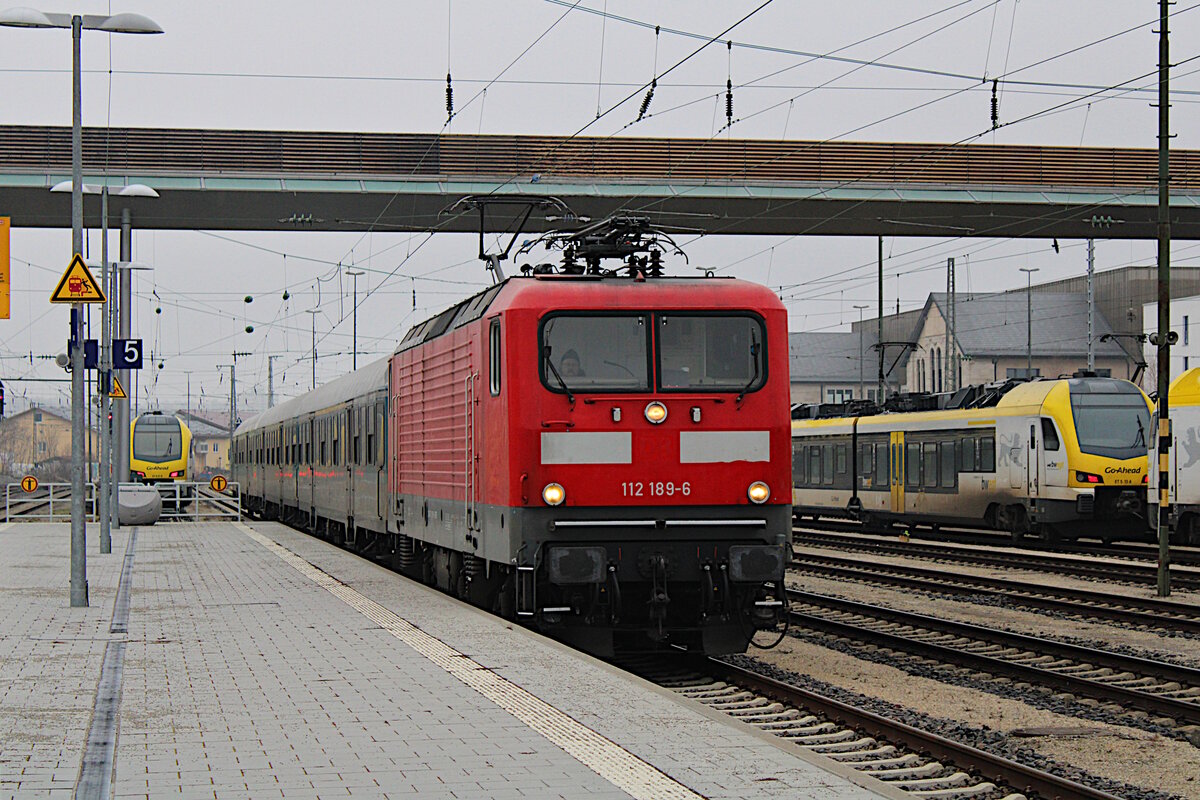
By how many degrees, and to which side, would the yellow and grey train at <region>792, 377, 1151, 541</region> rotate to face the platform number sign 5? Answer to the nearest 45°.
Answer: approximately 90° to its right

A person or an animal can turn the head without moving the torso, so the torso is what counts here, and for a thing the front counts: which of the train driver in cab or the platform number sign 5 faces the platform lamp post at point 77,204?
the platform number sign 5

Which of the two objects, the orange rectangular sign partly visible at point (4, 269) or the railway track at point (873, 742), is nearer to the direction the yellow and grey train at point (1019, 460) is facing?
the railway track

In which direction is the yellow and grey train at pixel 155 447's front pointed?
toward the camera

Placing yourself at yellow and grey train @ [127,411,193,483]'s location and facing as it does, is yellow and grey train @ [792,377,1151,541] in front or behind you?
in front

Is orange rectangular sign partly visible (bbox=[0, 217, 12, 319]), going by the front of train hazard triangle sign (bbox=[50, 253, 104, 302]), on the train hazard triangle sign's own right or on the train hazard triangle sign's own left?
on the train hazard triangle sign's own right

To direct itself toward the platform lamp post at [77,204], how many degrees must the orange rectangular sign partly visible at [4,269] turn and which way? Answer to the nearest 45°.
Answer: approximately 45° to its left

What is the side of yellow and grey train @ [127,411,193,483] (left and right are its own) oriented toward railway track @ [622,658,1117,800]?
front

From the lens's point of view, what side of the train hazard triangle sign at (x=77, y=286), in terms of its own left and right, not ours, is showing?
front

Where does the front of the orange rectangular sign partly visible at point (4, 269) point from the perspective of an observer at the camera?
facing the viewer

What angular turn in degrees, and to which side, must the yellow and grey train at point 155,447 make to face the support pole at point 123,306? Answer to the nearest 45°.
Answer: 0° — it already faces it
